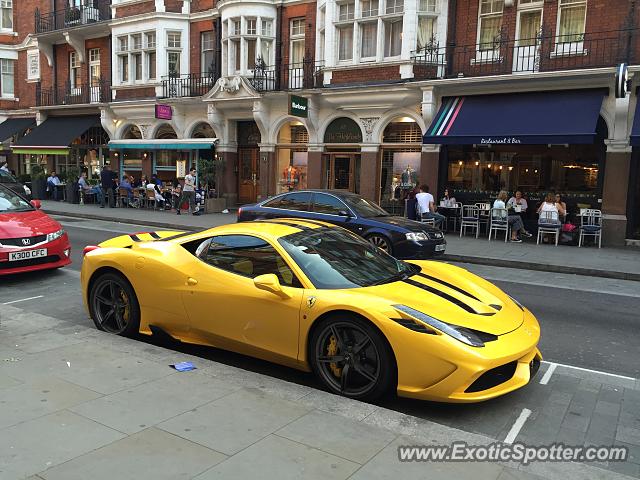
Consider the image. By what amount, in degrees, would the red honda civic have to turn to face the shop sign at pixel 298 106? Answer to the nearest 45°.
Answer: approximately 90° to its left

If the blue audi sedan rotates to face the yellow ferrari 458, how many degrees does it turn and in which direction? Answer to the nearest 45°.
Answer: approximately 45° to its right

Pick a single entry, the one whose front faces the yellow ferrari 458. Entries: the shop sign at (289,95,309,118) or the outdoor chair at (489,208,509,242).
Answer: the shop sign

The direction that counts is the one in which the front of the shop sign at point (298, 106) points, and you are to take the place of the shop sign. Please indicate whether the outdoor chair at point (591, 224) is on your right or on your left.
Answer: on your left

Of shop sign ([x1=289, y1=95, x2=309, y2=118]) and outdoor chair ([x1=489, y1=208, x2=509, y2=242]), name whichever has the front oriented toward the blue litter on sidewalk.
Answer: the shop sign

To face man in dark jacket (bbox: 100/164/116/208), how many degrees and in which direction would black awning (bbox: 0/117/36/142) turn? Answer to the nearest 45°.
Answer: approximately 45° to its left

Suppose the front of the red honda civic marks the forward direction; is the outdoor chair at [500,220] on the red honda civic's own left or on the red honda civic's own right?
on the red honda civic's own left

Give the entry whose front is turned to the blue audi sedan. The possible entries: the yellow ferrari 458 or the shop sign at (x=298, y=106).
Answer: the shop sign
